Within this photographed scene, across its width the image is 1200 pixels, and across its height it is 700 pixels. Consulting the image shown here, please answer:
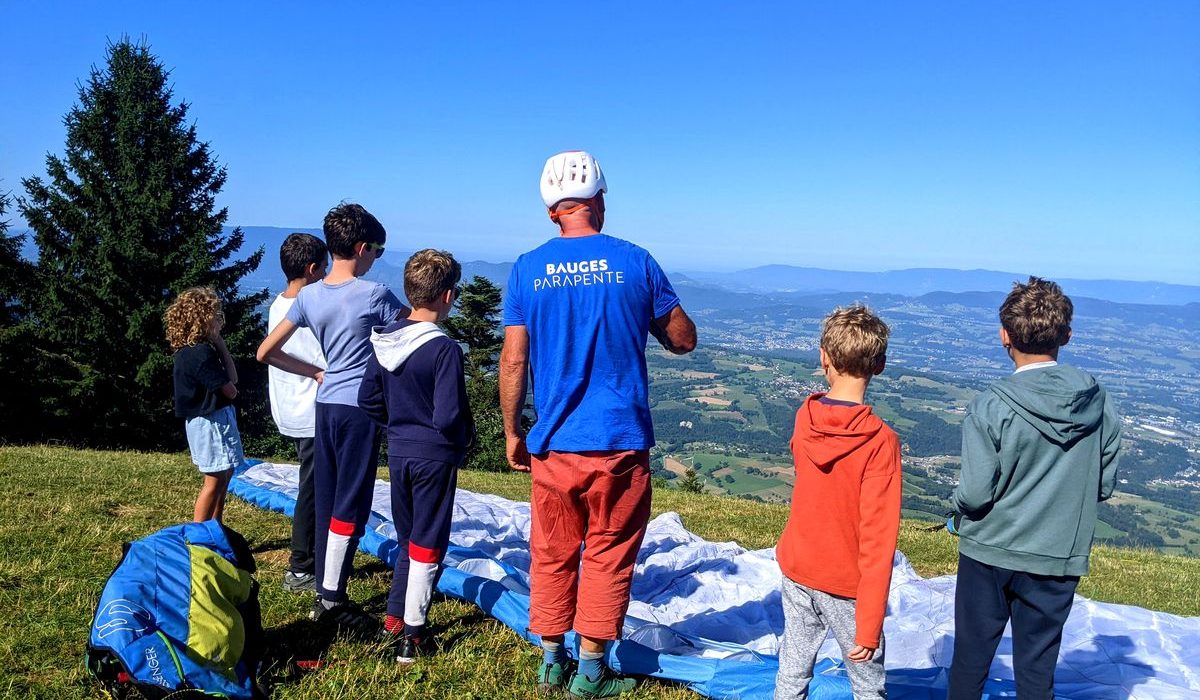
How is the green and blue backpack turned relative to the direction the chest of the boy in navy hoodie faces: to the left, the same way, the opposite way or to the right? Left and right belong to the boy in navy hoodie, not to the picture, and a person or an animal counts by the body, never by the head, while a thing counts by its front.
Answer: the opposite way

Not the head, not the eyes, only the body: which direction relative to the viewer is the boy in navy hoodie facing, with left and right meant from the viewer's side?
facing away from the viewer and to the right of the viewer

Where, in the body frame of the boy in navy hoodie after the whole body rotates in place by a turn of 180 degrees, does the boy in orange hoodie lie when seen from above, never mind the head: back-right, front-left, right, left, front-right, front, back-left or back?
left

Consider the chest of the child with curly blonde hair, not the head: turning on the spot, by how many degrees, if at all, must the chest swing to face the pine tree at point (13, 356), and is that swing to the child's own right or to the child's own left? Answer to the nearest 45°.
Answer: approximately 90° to the child's own left

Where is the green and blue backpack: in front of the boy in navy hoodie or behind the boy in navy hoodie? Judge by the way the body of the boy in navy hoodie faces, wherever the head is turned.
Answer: behind

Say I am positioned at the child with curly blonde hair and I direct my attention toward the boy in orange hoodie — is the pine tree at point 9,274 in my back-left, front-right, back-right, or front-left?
back-left

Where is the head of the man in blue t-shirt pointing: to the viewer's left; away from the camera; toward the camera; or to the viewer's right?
away from the camera

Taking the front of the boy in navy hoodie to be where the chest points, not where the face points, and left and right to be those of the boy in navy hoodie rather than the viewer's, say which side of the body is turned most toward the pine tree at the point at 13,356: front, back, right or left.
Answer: left

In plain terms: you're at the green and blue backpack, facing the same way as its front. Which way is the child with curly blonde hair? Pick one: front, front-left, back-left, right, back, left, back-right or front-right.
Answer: back-right

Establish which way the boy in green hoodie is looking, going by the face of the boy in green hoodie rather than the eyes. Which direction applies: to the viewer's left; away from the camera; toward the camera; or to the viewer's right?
away from the camera

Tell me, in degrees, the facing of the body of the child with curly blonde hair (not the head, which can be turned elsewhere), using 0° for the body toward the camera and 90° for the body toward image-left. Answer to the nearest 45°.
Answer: approximately 270°

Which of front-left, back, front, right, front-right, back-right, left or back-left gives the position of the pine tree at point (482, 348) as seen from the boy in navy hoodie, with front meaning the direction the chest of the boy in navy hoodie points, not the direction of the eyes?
front-left

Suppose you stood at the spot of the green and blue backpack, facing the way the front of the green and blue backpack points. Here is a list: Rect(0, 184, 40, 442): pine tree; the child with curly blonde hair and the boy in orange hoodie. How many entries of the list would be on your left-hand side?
1
